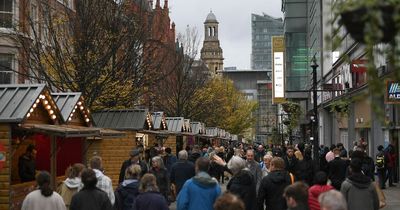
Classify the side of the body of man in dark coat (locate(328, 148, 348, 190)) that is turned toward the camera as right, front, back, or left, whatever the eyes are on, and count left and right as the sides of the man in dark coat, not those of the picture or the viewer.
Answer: back

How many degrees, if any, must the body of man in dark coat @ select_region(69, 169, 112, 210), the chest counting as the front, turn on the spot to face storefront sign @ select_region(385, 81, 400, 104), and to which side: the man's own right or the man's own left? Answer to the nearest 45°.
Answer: approximately 45° to the man's own right

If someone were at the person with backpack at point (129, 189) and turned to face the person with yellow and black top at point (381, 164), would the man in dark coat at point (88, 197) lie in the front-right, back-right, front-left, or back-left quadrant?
back-right

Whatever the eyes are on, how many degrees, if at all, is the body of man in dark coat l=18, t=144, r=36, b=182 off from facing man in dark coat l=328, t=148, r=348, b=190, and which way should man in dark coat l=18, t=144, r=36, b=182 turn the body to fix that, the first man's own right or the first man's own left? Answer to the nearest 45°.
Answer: approximately 45° to the first man's own right

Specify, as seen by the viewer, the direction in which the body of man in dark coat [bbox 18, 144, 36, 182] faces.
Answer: to the viewer's right

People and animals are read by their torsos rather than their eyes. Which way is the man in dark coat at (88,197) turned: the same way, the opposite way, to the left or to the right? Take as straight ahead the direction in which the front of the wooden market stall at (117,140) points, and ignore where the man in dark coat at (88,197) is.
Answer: to the left

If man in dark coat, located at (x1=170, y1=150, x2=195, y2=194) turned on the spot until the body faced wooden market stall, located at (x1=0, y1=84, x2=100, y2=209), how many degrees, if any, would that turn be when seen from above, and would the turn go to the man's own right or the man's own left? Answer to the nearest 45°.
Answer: approximately 90° to the man's own left

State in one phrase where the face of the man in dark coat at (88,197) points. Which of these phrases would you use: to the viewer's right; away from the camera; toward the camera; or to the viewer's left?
away from the camera

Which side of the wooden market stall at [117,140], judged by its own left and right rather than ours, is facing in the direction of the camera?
right

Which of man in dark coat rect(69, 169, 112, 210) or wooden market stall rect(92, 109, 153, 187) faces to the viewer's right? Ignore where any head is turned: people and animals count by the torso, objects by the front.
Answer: the wooden market stall

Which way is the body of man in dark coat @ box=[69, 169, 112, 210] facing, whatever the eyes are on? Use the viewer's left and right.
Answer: facing away from the viewer
